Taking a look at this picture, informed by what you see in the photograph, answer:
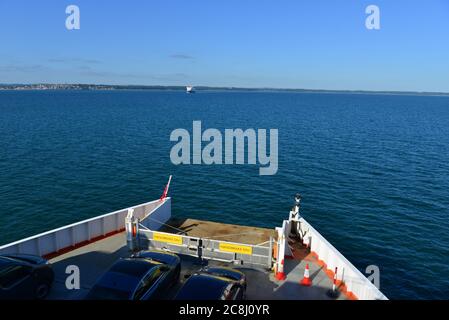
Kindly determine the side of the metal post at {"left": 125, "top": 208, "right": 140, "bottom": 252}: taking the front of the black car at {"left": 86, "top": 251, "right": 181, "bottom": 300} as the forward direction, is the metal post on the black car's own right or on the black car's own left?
on the black car's own left

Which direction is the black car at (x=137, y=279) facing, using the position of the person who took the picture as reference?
facing away from the viewer and to the right of the viewer

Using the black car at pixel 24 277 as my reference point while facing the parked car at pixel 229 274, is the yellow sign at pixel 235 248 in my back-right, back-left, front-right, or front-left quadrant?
front-left

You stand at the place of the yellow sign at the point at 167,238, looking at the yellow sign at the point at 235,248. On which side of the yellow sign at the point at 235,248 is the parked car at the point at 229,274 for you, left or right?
right

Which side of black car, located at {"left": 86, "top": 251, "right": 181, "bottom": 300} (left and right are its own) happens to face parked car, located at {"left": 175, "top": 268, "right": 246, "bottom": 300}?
right

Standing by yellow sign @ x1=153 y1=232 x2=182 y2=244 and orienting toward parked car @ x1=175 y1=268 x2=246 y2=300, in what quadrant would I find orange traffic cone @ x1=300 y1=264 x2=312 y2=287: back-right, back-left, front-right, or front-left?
front-left

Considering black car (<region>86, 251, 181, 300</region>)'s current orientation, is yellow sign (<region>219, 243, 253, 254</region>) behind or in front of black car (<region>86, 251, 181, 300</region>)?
in front

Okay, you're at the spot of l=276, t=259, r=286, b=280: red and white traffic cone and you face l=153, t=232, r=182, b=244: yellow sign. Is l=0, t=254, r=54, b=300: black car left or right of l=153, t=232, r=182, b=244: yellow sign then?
left

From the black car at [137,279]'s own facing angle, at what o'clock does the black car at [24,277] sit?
the black car at [24,277] is roughly at 8 o'clock from the black car at [137,279].
